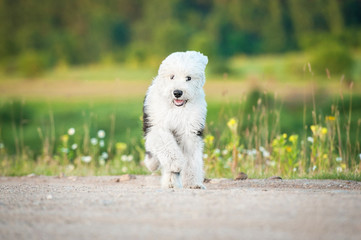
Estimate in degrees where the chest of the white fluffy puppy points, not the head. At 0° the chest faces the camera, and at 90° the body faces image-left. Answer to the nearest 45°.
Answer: approximately 0°

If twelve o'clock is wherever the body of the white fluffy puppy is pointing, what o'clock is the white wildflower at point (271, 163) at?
The white wildflower is roughly at 7 o'clock from the white fluffy puppy.

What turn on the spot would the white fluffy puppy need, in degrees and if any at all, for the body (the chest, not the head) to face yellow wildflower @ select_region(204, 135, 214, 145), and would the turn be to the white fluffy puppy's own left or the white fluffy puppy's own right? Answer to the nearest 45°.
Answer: approximately 180°
